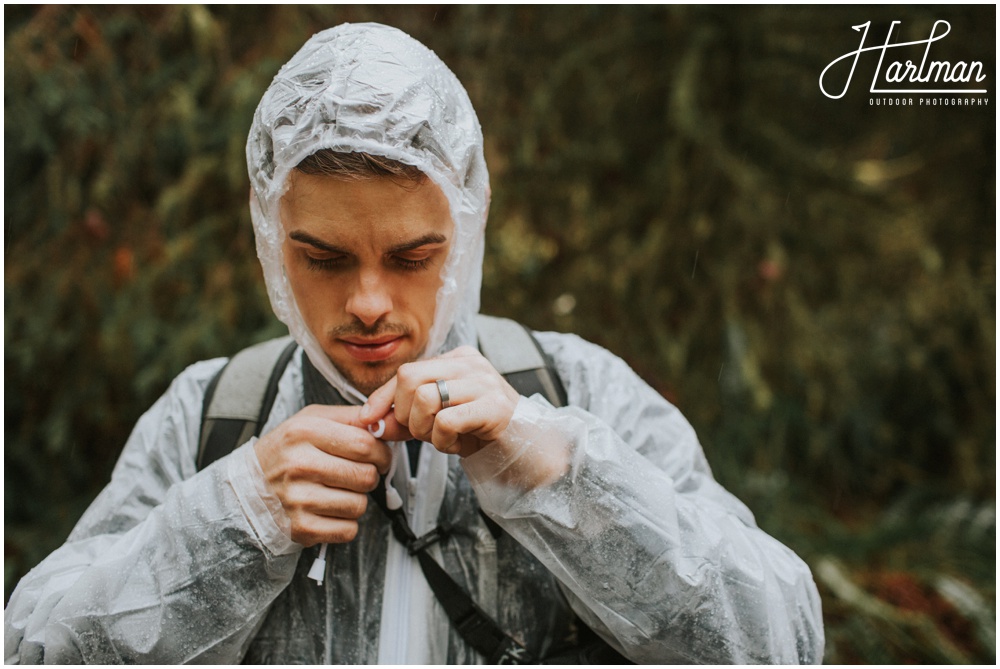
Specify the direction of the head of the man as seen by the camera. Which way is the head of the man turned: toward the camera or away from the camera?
toward the camera

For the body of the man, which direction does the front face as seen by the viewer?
toward the camera
